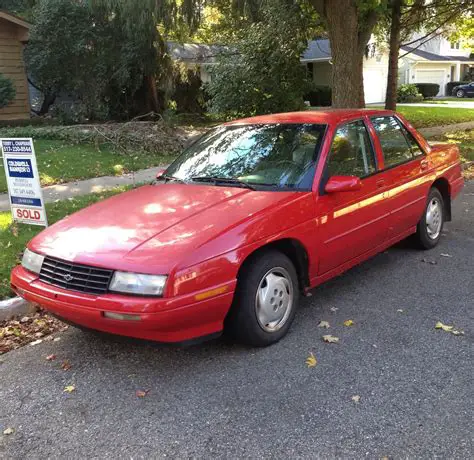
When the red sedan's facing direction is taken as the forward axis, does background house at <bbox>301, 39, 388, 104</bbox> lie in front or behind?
behind

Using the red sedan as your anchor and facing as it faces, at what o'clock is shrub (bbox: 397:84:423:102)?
The shrub is roughly at 5 o'clock from the red sedan.

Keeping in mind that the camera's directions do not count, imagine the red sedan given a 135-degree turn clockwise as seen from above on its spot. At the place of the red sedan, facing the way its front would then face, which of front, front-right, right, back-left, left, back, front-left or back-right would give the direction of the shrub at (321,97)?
front

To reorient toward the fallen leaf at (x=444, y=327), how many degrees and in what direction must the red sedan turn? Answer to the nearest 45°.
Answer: approximately 135° to its left

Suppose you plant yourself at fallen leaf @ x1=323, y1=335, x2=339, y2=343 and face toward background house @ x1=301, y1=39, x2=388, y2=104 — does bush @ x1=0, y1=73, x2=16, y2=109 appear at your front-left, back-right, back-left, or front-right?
front-left

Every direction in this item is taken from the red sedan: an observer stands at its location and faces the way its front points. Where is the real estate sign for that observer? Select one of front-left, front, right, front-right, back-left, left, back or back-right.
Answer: right

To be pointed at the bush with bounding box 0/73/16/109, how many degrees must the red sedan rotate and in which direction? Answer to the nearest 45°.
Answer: approximately 90° to its right

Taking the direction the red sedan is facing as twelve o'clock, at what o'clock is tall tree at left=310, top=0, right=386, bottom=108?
The tall tree is roughly at 5 o'clock from the red sedan.

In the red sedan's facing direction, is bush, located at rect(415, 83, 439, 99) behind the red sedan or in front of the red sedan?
behind

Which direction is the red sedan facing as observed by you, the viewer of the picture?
facing the viewer and to the left of the viewer

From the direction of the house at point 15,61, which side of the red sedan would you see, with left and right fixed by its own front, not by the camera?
right
